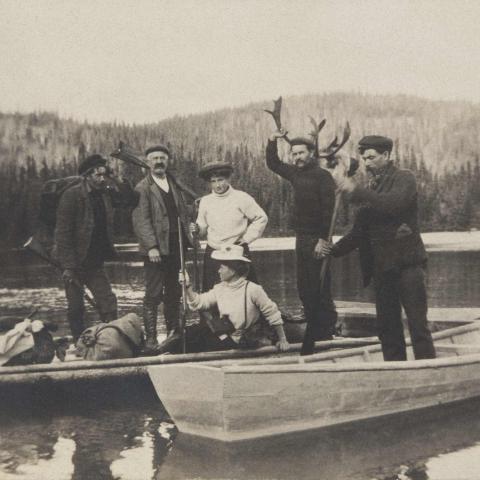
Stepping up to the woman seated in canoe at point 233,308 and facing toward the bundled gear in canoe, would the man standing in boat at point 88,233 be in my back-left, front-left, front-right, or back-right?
front-right

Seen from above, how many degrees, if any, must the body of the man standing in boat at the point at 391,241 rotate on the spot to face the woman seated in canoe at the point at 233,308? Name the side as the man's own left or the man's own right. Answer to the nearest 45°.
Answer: approximately 45° to the man's own right

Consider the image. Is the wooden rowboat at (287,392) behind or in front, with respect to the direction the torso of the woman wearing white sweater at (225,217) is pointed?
in front

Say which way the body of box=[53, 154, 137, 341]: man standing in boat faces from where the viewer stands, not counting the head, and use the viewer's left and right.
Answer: facing the viewer and to the right of the viewer

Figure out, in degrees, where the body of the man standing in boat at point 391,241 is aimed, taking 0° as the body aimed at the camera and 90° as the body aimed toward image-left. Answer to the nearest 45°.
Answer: approximately 45°

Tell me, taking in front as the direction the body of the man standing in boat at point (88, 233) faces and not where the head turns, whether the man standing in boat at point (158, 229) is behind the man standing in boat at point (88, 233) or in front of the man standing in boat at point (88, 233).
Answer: in front

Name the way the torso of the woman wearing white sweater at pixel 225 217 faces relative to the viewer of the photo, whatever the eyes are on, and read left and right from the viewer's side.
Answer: facing the viewer

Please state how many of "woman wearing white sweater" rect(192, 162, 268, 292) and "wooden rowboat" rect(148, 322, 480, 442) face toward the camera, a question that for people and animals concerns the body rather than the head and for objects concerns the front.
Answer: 1
